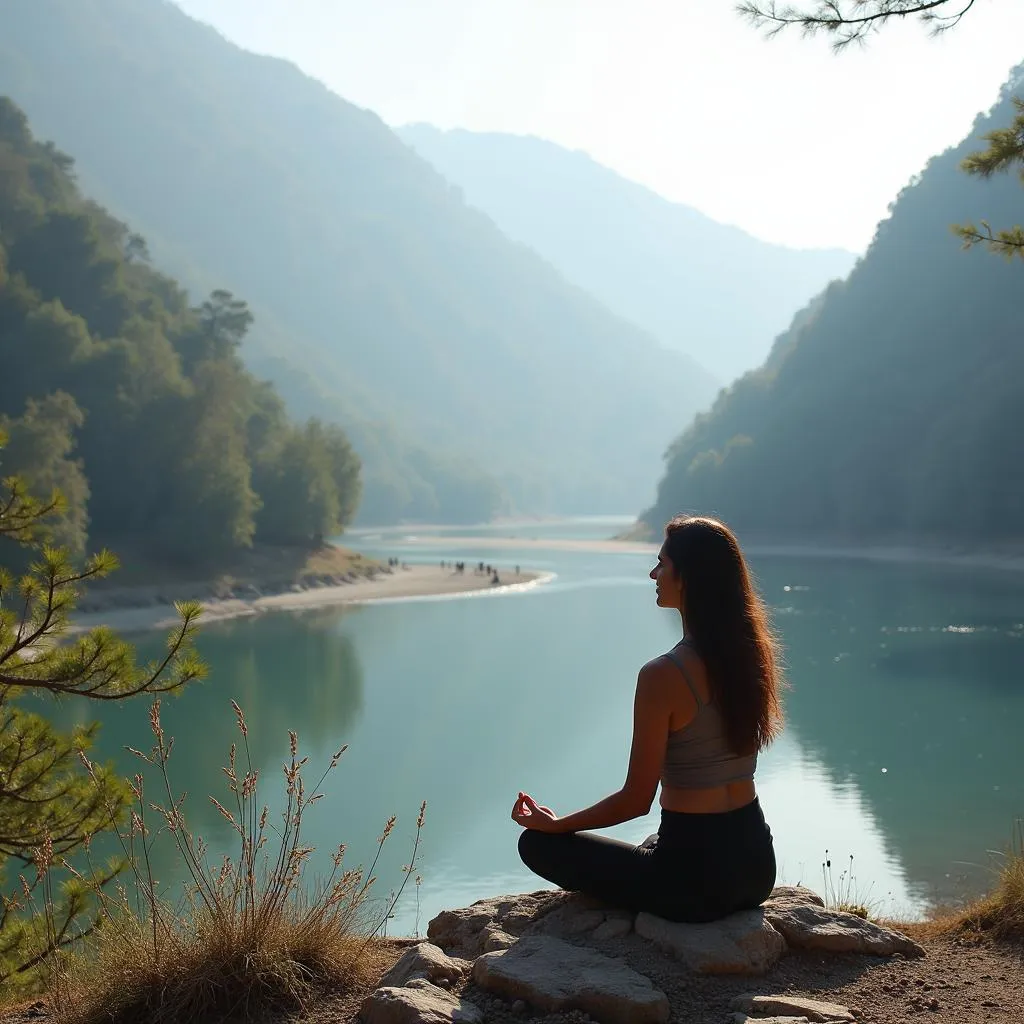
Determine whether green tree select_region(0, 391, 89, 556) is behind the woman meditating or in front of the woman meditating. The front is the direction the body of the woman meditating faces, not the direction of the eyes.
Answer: in front

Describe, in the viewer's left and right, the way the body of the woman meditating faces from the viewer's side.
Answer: facing away from the viewer and to the left of the viewer

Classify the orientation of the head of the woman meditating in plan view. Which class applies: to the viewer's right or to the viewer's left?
to the viewer's left

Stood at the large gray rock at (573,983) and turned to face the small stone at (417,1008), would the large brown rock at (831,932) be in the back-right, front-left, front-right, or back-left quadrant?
back-right

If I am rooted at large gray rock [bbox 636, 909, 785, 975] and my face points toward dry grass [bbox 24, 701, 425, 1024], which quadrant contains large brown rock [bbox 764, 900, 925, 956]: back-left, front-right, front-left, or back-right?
back-right

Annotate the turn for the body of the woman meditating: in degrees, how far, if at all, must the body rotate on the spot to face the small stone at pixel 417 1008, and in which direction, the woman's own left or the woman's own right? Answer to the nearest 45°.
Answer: approximately 90° to the woman's own left

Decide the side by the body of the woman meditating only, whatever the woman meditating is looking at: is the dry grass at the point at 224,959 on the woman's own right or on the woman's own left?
on the woman's own left
